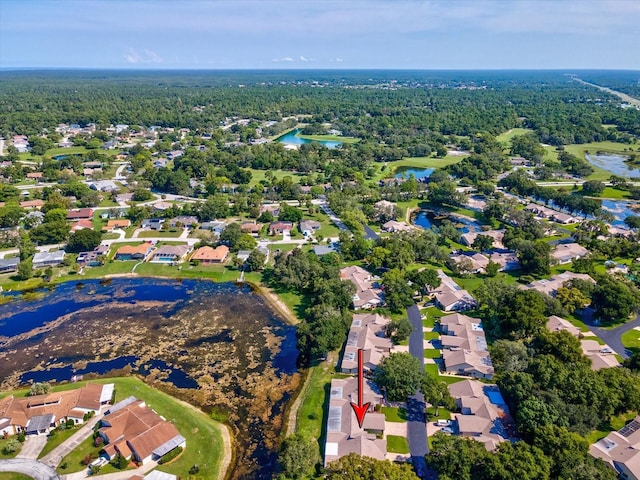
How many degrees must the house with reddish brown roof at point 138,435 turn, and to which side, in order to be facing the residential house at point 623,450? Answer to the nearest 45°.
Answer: approximately 90° to its left

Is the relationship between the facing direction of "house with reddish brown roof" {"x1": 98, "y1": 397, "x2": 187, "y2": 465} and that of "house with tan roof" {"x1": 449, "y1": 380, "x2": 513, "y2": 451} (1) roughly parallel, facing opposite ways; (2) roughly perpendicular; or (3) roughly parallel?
roughly perpendicular

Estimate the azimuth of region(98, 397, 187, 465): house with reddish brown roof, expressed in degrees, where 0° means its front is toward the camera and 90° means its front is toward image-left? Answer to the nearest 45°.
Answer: approximately 45°

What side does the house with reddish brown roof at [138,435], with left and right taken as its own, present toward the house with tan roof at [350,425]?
left

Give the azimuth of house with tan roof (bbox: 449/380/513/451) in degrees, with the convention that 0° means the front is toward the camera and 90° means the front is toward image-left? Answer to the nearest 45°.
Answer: approximately 90°

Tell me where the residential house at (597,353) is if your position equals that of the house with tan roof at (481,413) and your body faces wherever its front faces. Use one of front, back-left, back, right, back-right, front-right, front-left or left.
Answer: back-right

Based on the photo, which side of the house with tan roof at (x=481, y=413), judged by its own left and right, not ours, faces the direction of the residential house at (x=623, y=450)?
back

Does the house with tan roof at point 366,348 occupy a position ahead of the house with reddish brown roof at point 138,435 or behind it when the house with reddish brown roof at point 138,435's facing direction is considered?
behind

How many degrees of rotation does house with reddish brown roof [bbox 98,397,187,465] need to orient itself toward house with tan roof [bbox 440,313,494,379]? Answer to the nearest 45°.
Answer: approximately 135° to its left

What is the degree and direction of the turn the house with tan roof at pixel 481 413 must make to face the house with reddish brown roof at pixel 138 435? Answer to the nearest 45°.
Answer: approximately 45° to its left

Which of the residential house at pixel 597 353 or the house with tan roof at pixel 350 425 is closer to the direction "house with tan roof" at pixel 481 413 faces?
the house with tan roof
